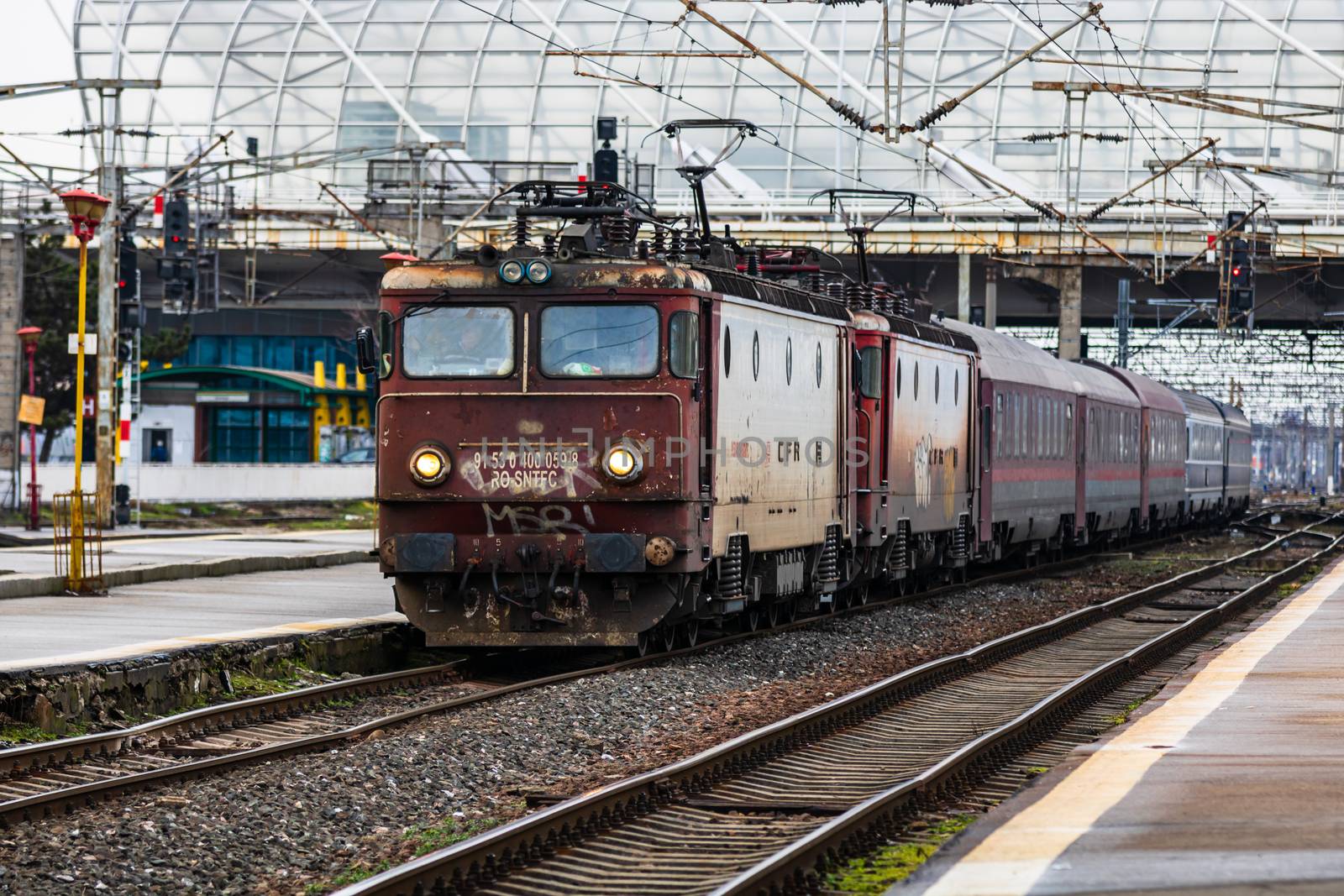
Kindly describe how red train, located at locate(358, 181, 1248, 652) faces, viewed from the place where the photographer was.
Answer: facing the viewer and to the left of the viewer

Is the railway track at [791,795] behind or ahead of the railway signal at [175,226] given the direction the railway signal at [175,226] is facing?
ahead

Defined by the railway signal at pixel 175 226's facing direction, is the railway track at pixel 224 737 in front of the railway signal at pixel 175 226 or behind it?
in front

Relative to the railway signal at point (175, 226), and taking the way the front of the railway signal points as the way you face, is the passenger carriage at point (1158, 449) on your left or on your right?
on your left

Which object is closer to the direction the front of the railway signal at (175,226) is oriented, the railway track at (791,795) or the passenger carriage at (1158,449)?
the railway track

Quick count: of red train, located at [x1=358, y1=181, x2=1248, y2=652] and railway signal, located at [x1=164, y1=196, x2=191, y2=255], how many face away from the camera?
0

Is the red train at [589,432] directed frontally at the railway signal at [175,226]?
no

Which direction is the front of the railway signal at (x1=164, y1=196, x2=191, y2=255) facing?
toward the camera
